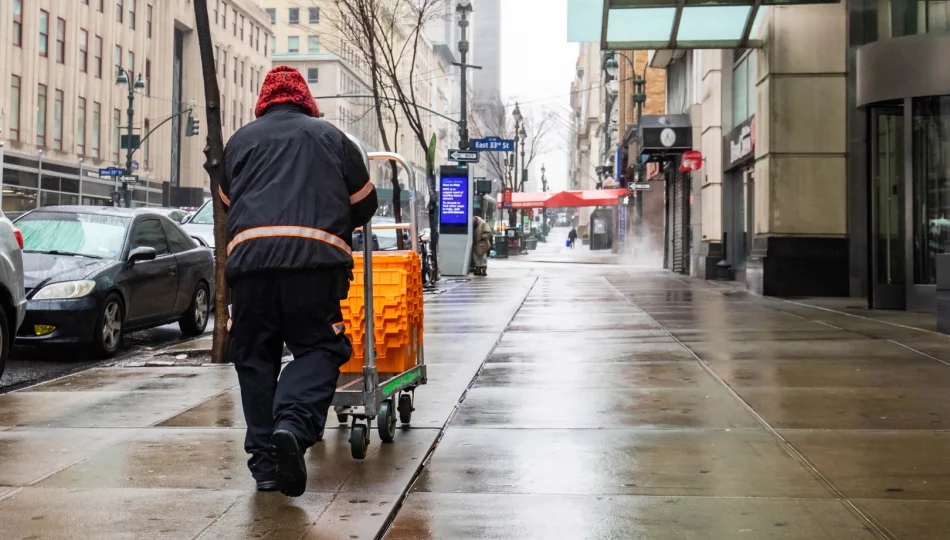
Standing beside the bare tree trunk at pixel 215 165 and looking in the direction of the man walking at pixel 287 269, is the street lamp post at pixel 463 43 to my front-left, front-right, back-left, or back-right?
back-left

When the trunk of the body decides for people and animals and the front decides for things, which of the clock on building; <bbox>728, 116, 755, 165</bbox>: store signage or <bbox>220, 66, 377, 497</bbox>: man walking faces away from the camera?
the man walking

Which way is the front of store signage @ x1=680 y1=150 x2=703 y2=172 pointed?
toward the camera

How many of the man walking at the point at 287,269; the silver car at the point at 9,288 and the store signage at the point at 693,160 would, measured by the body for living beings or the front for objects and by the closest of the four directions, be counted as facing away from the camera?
1

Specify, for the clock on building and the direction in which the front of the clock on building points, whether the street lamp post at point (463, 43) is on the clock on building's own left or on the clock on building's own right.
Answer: on the clock on building's own right

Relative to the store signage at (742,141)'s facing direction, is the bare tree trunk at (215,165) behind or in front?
in front

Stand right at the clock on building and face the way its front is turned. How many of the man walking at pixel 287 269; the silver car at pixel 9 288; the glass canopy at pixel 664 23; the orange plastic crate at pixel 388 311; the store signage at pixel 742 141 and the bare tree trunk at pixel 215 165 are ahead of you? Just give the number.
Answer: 6

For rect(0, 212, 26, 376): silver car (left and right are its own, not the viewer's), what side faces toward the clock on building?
back

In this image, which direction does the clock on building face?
toward the camera

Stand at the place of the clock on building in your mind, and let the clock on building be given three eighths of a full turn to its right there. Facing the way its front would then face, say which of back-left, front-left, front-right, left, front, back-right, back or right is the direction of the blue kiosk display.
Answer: front-left

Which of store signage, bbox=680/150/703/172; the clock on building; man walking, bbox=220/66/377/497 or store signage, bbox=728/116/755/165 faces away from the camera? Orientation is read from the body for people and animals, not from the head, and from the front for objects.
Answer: the man walking

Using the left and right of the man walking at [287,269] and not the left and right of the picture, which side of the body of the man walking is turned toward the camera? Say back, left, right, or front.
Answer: back

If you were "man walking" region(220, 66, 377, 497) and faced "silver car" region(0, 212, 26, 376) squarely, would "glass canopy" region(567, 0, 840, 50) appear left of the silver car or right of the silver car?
right
